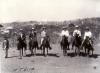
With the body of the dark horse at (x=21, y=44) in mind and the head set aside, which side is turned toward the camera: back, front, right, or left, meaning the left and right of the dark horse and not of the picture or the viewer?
front

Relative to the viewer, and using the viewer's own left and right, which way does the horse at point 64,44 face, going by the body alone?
facing the viewer

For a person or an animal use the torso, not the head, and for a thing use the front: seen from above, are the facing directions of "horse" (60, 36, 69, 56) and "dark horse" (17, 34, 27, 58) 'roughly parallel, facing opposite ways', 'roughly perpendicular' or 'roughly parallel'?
roughly parallel

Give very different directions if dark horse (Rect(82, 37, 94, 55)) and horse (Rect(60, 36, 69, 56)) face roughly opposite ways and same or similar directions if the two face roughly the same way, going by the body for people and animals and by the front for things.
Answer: same or similar directions

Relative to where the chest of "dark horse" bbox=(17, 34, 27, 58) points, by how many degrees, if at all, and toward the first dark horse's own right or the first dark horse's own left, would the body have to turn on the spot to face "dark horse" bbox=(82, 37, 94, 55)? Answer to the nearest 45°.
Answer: approximately 90° to the first dark horse's own left

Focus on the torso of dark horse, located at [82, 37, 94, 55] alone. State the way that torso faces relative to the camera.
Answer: toward the camera

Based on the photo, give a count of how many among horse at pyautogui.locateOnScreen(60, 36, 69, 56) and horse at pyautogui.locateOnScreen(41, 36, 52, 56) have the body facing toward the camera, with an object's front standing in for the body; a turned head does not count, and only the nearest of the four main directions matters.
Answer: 2

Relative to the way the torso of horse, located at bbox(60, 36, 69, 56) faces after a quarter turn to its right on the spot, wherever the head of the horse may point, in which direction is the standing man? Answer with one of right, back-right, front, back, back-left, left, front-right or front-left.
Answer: front

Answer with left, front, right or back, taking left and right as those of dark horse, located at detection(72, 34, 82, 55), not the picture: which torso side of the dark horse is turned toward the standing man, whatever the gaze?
right

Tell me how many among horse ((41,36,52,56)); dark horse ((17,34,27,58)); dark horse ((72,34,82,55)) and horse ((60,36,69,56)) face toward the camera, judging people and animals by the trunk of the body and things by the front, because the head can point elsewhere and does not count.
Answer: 4

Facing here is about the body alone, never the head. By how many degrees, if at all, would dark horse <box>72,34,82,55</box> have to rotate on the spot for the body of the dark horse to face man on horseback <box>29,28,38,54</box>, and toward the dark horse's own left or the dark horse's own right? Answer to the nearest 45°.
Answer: approximately 90° to the dark horse's own right

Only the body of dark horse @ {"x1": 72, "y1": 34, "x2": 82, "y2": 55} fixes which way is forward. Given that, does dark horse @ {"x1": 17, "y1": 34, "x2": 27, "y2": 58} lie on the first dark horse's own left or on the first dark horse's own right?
on the first dark horse's own right
